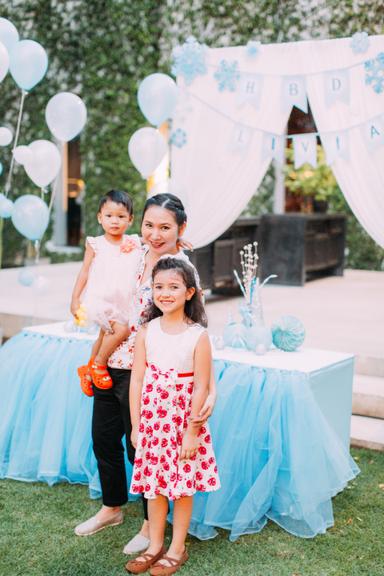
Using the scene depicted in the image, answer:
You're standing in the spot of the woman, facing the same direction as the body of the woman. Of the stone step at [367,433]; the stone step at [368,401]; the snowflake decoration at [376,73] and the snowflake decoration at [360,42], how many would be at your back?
4

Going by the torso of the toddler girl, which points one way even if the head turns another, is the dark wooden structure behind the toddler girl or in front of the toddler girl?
behind

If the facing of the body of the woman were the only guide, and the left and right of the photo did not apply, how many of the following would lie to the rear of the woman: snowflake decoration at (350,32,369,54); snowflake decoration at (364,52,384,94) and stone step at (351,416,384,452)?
3

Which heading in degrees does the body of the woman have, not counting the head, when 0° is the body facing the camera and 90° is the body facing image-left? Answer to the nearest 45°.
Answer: approximately 45°

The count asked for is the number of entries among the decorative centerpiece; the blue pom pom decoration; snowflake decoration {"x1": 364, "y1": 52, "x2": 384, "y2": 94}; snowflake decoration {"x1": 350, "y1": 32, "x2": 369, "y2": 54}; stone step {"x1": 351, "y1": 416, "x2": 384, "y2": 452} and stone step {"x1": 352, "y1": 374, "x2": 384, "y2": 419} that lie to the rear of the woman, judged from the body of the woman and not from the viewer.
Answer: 6

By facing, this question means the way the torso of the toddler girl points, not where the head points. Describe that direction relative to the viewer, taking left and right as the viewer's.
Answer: facing the viewer

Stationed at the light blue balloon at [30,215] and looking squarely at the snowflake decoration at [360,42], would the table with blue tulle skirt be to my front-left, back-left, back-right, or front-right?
front-right

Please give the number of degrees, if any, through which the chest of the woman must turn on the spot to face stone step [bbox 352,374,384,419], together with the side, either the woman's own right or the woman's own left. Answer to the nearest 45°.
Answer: approximately 180°

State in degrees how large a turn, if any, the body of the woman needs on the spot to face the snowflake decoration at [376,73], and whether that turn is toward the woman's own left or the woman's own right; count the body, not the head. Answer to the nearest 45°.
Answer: approximately 180°

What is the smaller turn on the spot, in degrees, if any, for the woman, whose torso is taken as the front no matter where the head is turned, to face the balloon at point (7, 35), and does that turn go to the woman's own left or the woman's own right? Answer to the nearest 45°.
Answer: approximately 90° to the woman's own right

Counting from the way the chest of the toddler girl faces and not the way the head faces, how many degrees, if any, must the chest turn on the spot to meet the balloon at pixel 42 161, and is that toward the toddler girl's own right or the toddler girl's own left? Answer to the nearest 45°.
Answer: approximately 180°

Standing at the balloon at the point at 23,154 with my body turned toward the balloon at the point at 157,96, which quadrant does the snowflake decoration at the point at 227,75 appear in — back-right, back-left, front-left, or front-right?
front-left

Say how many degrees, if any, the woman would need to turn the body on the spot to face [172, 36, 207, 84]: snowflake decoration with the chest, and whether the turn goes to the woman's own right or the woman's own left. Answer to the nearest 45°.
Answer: approximately 135° to the woman's own right

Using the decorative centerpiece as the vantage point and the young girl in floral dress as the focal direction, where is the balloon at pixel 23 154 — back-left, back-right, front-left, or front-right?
back-right
